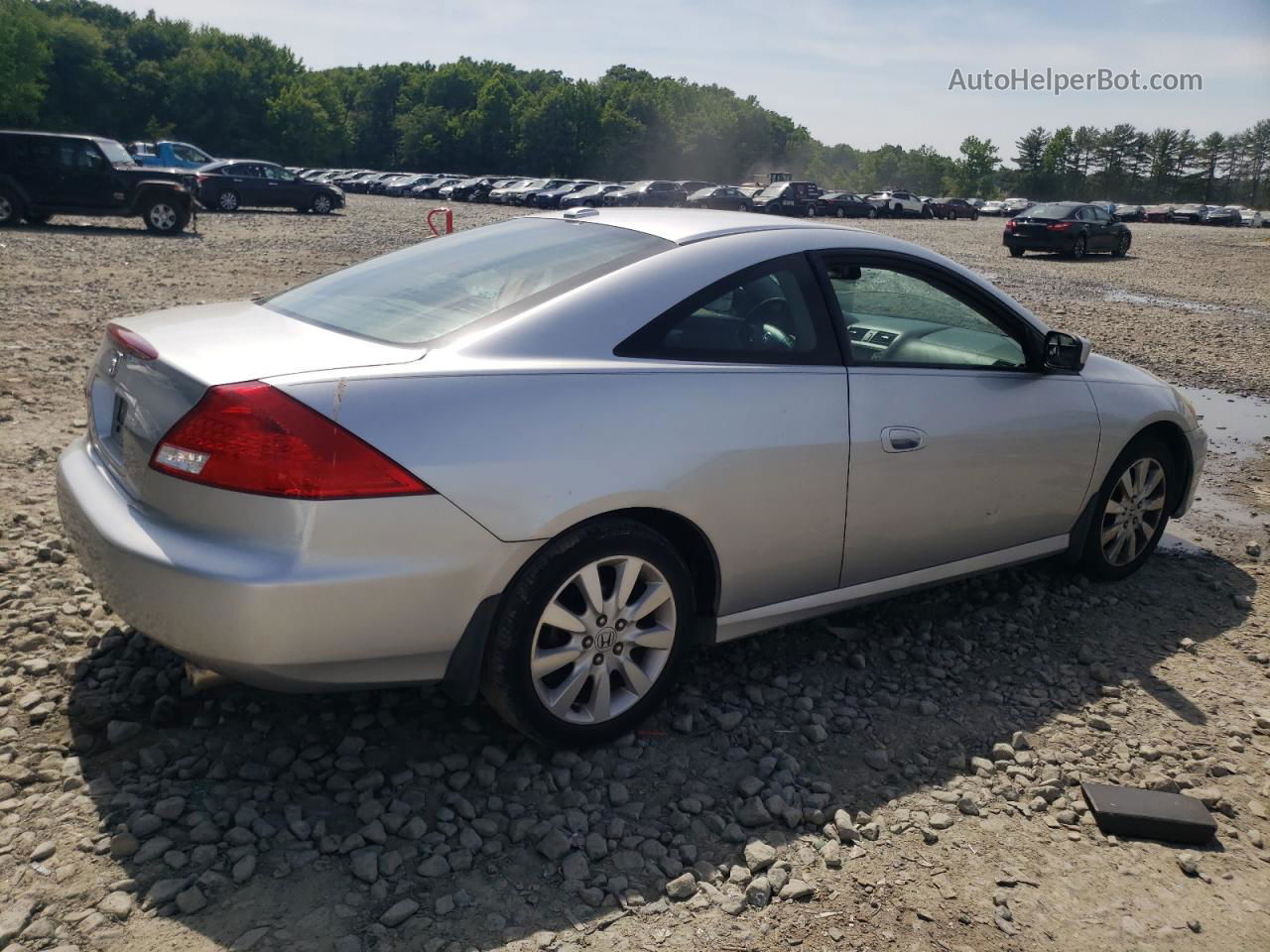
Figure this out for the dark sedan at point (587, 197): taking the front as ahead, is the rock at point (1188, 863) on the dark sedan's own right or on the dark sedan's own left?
on the dark sedan's own left

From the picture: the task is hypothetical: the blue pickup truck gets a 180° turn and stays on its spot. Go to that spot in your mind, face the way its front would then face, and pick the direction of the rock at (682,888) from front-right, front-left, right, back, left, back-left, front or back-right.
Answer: left

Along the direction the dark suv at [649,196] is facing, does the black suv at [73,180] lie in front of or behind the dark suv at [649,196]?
in front

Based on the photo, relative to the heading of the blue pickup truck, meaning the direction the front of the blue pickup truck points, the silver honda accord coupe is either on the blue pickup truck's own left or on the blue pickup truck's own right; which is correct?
on the blue pickup truck's own right

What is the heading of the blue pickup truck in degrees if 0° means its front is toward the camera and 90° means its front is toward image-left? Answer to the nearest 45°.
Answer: approximately 270°

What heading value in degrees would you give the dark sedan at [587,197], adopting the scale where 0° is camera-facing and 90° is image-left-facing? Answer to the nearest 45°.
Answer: approximately 45°

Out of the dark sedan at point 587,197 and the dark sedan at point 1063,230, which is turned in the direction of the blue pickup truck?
the dark sedan at point 587,197

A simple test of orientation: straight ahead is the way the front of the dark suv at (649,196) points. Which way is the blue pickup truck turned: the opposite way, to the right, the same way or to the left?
the opposite way

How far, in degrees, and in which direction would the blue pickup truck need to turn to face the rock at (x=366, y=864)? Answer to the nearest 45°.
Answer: approximately 90° to its right

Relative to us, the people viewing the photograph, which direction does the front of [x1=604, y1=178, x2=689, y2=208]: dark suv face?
facing the viewer and to the left of the viewer

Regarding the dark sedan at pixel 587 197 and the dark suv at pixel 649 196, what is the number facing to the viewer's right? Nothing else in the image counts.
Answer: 0

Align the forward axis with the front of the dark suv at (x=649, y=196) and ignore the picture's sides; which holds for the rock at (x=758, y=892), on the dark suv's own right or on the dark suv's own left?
on the dark suv's own left
